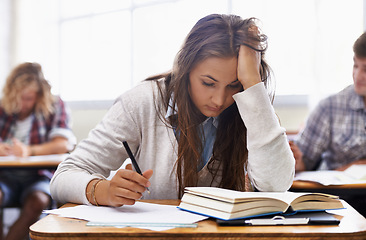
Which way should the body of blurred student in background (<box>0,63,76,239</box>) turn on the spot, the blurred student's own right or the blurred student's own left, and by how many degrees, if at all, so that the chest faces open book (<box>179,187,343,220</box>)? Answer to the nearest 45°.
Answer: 0° — they already face it

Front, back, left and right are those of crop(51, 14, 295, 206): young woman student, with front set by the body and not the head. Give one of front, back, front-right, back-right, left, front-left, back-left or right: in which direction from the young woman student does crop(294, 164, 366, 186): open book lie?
back-left

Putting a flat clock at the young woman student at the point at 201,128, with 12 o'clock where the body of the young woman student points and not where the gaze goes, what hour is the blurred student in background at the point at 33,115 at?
The blurred student in background is roughly at 5 o'clock from the young woman student.

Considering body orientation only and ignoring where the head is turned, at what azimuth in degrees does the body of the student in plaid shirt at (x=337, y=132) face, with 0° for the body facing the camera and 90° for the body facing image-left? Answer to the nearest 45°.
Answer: approximately 0°

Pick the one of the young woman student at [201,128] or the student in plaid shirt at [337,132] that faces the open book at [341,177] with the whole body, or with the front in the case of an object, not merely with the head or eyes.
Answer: the student in plaid shirt

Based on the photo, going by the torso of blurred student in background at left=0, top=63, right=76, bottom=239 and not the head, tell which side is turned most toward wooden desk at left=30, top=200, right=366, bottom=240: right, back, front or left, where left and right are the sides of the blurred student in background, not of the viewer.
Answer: front

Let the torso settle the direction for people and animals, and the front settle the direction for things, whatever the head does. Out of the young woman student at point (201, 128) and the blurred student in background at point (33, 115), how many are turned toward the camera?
2

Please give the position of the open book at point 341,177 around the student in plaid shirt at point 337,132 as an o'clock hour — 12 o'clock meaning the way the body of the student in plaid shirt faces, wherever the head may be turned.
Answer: The open book is roughly at 12 o'clock from the student in plaid shirt.
